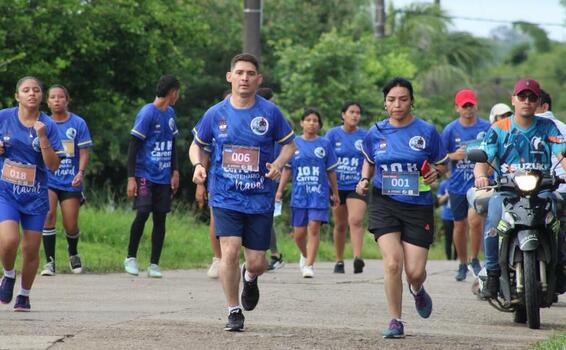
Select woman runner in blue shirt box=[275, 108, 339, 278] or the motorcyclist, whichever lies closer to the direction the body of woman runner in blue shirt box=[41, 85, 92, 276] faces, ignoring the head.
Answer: the motorcyclist

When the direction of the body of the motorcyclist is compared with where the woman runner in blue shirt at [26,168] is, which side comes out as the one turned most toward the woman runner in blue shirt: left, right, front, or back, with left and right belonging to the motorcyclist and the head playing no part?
right

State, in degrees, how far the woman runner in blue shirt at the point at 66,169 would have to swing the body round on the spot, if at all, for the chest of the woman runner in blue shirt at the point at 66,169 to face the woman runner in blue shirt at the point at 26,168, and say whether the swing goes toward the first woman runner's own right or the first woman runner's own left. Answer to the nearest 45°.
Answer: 0° — they already face them

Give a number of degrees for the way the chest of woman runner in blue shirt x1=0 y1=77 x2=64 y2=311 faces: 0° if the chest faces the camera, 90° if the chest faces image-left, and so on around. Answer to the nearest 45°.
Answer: approximately 0°

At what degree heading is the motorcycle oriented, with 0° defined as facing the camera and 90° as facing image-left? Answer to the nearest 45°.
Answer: approximately 0°
